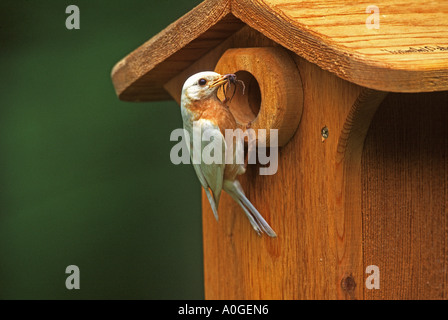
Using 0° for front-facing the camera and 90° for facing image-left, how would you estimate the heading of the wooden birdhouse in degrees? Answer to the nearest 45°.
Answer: approximately 45°
